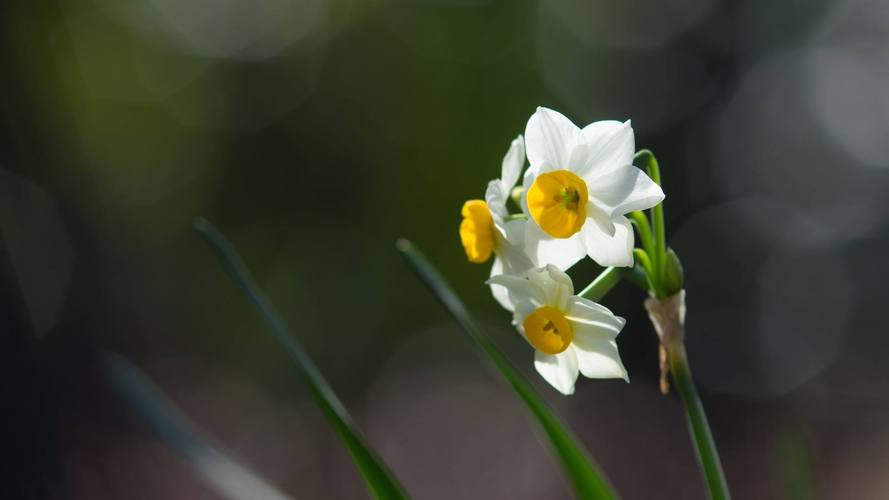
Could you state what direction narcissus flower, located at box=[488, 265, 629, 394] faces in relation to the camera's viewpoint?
facing the viewer and to the left of the viewer

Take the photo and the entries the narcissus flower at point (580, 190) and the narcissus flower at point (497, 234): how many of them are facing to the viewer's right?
0

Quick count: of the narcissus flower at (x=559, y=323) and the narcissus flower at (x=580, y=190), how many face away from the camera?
0

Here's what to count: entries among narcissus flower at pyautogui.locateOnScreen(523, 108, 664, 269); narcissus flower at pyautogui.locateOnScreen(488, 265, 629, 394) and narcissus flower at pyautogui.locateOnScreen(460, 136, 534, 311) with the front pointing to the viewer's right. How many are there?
0

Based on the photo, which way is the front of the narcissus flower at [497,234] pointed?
to the viewer's left

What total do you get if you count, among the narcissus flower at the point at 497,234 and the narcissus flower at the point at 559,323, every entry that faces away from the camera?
0
